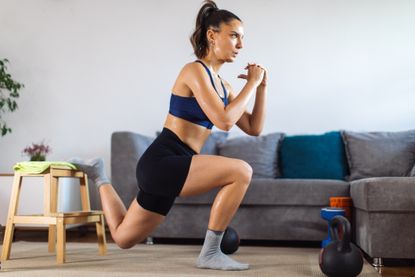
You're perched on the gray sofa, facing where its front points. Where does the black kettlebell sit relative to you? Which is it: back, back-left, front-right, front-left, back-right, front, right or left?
front

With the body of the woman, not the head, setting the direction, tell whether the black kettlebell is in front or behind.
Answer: in front

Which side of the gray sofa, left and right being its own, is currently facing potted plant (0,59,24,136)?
right

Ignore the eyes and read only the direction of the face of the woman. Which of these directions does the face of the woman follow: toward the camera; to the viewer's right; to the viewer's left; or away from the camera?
to the viewer's right

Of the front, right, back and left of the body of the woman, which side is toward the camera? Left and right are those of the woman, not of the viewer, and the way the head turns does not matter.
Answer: right

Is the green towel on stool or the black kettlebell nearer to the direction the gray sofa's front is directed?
the black kettlebell

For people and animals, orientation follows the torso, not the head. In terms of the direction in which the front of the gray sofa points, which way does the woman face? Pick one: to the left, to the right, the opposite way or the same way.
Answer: to the left

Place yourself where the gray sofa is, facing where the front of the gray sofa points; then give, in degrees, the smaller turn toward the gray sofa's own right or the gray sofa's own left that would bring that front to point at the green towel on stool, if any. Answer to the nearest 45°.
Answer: approximately 45° to the gray sofa's own right

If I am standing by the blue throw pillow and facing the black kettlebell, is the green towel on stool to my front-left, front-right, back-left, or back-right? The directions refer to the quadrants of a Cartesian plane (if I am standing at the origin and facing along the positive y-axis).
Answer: front-right

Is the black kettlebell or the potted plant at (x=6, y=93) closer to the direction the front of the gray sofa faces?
the black kettlebell

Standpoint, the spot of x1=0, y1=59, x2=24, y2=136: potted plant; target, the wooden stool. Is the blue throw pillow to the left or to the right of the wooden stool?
left

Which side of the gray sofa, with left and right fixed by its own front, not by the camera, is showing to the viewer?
front

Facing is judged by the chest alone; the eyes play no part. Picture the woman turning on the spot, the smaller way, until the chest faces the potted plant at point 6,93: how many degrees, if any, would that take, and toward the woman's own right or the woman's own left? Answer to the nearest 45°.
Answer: approximately 135° to the woman's own left

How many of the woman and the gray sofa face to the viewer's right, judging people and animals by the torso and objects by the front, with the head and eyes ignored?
1

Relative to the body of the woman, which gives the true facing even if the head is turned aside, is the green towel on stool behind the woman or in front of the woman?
behind
